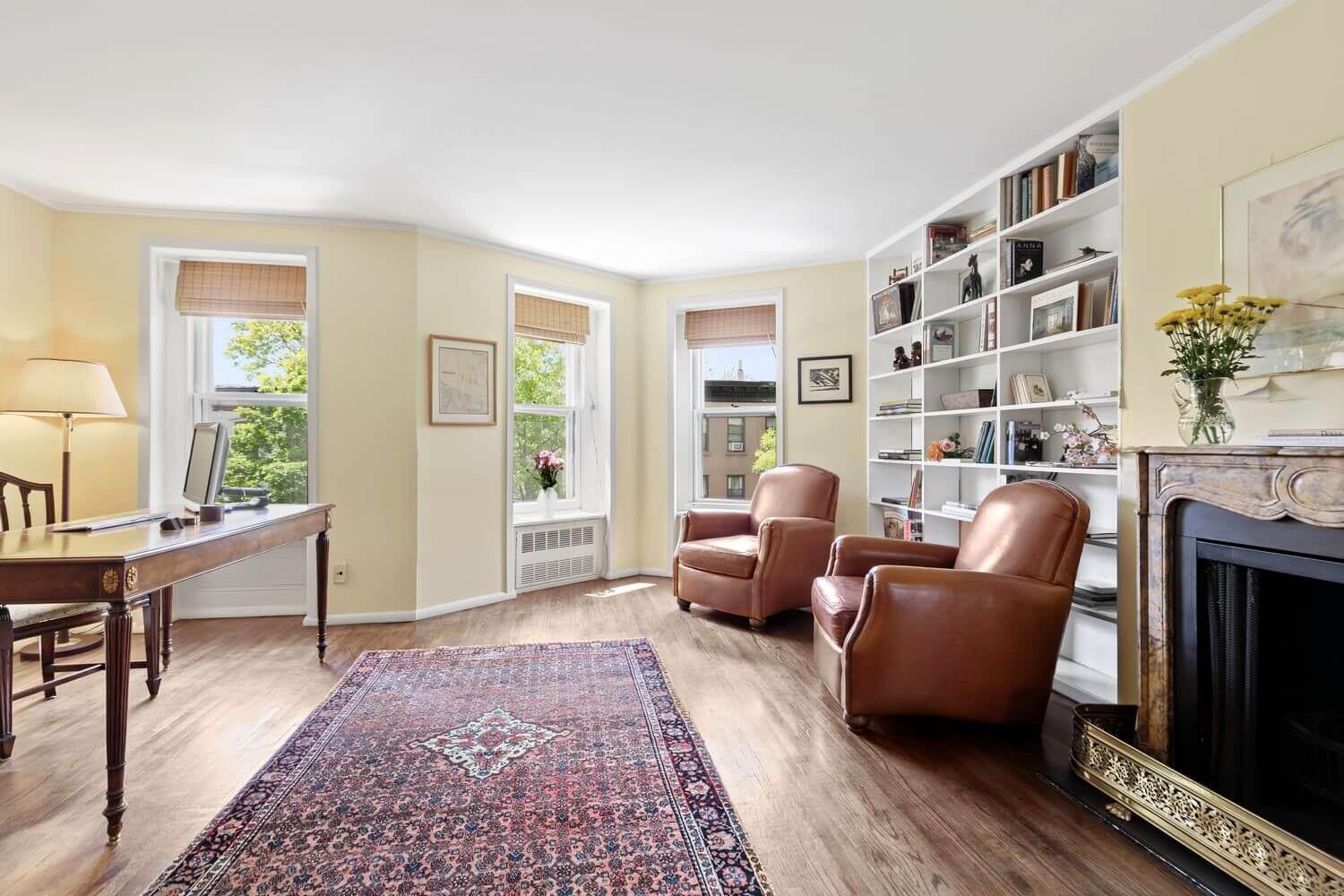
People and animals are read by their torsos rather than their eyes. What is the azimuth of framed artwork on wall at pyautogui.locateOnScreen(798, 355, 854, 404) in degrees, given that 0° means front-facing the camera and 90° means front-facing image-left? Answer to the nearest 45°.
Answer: approximately 0°

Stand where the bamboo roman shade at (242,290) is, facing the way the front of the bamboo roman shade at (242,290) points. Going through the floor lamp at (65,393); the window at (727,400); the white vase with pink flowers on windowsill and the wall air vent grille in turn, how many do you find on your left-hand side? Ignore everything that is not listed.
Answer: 3

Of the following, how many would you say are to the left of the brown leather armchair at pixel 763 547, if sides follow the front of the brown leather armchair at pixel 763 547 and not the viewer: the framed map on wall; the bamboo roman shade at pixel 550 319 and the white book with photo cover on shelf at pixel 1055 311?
1

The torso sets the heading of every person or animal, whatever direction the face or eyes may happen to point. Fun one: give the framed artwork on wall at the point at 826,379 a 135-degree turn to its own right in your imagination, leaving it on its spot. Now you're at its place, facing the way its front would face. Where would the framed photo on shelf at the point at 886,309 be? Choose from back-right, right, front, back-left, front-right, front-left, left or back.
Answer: back

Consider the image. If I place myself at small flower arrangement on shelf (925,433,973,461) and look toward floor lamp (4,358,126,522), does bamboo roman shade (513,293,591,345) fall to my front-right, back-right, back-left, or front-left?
front-right

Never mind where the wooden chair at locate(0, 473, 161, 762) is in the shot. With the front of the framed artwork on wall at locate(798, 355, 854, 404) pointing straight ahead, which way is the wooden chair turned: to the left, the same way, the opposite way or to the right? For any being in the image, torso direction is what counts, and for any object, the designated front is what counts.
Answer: to the left

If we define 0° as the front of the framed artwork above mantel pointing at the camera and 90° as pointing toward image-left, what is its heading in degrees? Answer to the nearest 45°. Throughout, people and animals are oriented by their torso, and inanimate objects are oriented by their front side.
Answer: approximately 45°

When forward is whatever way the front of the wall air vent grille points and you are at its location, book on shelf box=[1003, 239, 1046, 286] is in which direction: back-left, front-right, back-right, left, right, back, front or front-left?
front

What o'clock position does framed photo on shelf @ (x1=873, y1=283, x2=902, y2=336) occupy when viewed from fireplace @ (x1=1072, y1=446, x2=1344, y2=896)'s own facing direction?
The framed photo on shelf is roughly at 3 o'clock from the fireplace.

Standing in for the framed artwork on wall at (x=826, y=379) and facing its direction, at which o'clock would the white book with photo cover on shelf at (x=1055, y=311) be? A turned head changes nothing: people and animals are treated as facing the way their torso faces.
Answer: The white book with photo cover on shelf is roughly at 11 o'clock from the framed artwork on wall.

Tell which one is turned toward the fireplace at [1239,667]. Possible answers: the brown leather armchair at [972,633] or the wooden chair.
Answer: the wooden chair

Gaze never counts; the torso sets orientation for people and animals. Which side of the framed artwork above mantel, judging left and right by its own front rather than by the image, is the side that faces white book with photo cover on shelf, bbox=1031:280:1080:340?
right

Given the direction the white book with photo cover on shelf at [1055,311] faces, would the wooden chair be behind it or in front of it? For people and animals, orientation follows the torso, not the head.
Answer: in front

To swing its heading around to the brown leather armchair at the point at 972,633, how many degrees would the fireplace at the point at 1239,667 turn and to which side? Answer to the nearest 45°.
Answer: approximately 45° to its right

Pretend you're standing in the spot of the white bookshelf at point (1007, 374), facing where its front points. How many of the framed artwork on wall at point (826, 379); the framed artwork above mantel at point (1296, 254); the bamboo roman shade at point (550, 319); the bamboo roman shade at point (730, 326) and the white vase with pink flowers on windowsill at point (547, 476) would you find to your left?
1
